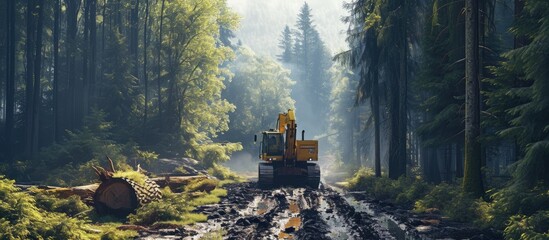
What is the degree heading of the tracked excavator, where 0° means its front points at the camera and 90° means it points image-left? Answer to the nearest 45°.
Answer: approximately 0°

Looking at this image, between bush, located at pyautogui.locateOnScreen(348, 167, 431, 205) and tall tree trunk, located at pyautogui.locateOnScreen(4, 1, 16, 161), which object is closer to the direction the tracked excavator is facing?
the bush

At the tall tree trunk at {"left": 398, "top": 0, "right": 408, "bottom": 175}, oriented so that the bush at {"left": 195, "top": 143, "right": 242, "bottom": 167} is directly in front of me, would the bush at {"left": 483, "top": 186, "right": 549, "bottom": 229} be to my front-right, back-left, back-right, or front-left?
back-left

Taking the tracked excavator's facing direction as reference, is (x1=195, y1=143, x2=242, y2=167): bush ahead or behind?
behind

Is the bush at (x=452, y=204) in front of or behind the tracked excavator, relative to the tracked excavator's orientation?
in front

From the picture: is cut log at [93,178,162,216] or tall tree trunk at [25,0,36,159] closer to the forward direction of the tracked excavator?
the cut log

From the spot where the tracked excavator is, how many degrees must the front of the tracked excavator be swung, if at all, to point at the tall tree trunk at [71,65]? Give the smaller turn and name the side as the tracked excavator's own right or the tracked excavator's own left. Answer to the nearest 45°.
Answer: approximately 135° to the tracked excavator's own right

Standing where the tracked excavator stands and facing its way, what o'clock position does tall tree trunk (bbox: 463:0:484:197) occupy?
The tall tree trunk is roughly at 11 o'clock from the tracked excavator.

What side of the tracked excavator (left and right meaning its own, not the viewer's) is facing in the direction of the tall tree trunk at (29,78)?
right

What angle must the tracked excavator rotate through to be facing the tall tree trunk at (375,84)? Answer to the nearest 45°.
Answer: approximately 90° to its left
